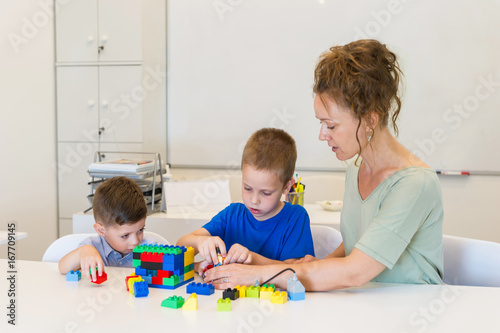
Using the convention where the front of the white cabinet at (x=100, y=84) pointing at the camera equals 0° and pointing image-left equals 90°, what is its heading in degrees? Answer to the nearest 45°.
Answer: approximately 0°

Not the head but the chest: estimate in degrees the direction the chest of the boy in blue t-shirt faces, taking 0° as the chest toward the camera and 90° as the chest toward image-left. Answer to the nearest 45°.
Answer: approximately 45°

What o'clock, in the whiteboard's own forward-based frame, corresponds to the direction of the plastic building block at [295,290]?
The plastic building block is roughly at 12 o'clock from the whiteboard.

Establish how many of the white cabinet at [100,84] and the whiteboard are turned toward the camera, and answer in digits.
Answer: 2

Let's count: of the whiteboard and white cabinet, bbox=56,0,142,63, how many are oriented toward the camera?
2

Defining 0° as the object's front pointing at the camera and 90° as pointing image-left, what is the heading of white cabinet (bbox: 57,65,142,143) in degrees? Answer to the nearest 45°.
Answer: approximately 0°

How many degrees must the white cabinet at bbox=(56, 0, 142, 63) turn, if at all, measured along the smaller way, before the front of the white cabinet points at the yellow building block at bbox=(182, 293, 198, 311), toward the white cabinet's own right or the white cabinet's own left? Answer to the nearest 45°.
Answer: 0° — it already faces it
